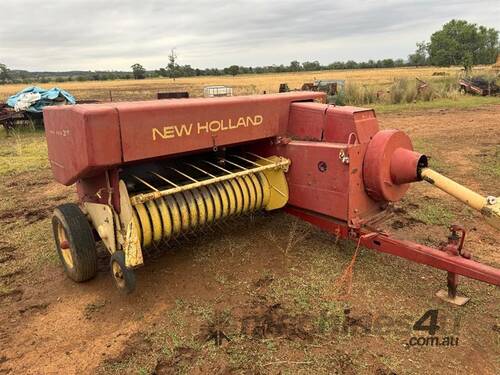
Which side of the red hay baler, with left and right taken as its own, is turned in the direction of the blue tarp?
back

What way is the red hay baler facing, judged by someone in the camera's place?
facing the viewer and to the right of the viewer
